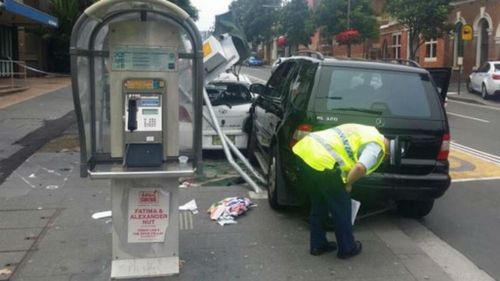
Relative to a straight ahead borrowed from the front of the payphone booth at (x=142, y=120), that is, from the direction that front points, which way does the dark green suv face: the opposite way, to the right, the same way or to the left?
the opposite way

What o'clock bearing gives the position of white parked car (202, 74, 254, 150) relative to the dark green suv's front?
The white parked car is roughly at 11 o'clock from the dark green suv.

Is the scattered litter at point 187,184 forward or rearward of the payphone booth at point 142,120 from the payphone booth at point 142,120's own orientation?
rearward

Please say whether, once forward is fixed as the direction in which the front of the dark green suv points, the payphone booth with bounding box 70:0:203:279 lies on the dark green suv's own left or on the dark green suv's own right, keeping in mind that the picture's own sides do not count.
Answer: on the dark green suv's own left

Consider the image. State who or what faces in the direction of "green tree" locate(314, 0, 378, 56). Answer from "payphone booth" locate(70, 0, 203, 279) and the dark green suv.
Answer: the dark green suv

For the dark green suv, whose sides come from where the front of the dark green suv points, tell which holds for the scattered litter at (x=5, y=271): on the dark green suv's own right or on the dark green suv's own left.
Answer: on the dark green suv's own left

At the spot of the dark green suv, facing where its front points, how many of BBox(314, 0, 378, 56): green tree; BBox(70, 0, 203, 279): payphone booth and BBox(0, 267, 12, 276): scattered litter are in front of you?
1

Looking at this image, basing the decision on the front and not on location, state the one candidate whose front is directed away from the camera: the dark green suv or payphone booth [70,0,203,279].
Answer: the dark green suv

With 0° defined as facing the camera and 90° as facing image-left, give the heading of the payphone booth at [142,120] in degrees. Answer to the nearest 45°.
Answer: approximately 0°

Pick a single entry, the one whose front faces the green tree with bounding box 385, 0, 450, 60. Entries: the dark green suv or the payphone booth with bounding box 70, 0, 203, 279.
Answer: the dark green suv
